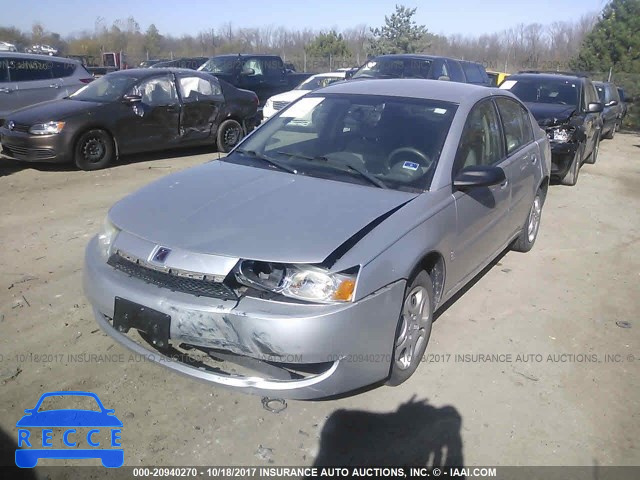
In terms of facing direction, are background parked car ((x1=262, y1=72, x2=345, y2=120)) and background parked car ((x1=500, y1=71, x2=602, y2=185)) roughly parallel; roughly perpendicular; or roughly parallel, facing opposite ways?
roughly parallel

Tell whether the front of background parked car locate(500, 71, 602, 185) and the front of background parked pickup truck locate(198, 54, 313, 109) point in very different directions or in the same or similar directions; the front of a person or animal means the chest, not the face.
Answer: same or similar directions

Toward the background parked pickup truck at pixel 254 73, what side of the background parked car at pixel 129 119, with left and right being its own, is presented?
back

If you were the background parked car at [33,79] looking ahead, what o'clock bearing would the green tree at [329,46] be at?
The green tree is roughly at 4 o'clock from the background parked car.

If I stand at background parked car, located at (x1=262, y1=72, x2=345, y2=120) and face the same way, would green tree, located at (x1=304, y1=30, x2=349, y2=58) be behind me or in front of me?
behind

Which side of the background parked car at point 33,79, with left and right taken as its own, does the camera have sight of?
left

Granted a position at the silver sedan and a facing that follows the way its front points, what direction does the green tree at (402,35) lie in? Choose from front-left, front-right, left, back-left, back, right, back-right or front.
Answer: back-right

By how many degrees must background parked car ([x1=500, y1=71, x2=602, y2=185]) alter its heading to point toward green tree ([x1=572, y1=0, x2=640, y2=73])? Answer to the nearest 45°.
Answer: approximately 135° to its right

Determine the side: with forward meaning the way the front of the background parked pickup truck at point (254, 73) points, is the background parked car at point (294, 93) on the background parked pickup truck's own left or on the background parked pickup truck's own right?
on the background parked pickup truck's own left

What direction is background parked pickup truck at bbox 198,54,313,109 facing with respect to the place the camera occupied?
facing the viewer and to the left of the viewer
